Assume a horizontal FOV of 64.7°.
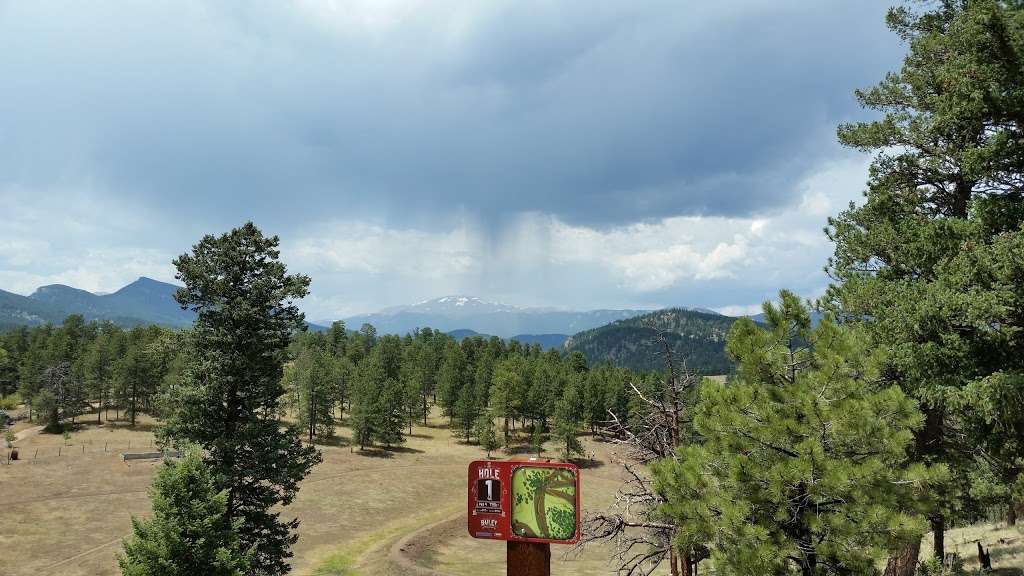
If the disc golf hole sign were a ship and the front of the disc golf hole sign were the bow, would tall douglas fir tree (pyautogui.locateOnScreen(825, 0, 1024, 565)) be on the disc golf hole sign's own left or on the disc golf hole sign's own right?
on the disc golf hole sign's own left

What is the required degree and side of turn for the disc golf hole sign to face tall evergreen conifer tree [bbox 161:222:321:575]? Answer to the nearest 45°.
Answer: approximately 135° to its right

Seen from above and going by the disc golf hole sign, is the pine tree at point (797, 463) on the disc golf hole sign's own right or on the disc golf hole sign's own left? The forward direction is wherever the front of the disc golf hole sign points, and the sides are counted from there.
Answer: on the disc golf hole sign's own left

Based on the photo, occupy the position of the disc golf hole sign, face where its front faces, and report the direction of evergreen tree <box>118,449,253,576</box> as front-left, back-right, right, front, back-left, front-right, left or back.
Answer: back-right

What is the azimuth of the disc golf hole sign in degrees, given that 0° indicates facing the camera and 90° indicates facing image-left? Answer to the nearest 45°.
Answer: approximately 0°

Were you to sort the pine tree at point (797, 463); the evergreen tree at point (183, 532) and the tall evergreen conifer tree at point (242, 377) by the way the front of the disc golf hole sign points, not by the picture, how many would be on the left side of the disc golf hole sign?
1
